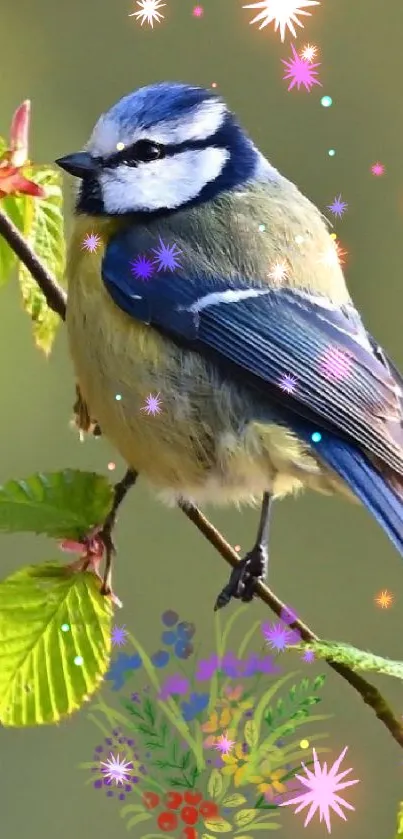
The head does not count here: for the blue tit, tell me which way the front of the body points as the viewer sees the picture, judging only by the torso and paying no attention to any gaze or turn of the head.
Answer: to the viewer's left
